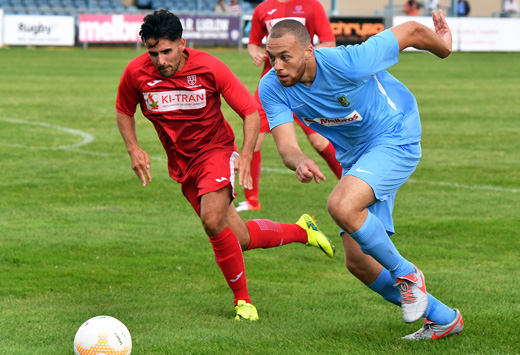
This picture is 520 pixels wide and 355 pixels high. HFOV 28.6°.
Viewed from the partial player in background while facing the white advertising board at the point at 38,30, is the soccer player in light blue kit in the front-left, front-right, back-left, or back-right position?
back-left

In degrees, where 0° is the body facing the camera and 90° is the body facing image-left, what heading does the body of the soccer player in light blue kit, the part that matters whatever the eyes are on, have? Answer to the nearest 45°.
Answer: approximately 45°

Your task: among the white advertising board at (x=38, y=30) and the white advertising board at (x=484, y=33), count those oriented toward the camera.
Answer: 2

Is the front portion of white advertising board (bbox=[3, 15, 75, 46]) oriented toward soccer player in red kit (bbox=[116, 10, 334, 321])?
yes

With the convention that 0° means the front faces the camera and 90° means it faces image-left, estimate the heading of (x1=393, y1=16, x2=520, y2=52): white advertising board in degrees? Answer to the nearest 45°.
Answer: approximately 0°

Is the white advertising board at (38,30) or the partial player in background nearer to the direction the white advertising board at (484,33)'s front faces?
the partial player in background

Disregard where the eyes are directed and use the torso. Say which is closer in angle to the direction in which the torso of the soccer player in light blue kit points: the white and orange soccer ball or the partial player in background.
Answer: the white and orange soccer ball

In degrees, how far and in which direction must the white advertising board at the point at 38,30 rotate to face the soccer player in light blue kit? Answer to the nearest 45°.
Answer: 0° — it already faces them

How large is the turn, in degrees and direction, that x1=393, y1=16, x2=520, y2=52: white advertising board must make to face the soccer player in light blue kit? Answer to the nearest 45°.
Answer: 0° — it already faces them

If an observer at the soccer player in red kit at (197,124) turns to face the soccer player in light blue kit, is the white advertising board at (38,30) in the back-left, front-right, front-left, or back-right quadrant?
back-left
